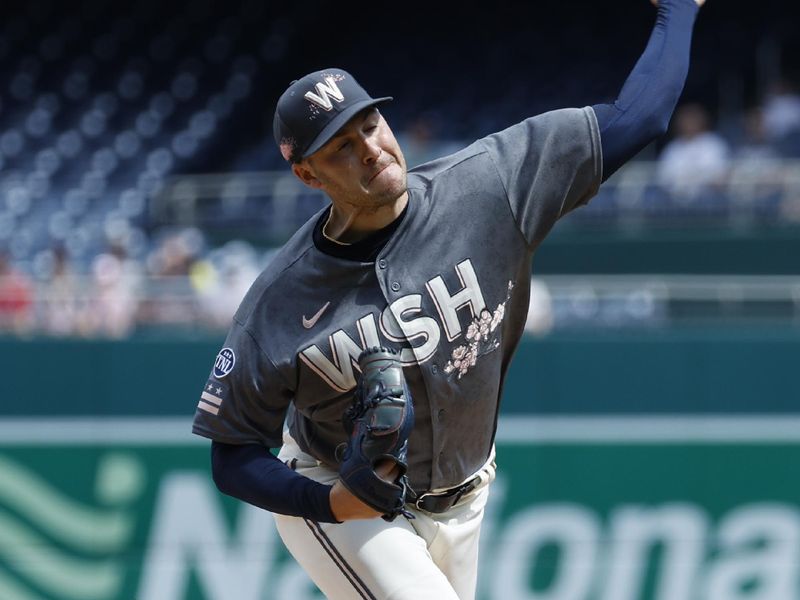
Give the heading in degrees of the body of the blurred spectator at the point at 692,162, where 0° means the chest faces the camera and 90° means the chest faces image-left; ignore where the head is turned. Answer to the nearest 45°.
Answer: approximately 0°

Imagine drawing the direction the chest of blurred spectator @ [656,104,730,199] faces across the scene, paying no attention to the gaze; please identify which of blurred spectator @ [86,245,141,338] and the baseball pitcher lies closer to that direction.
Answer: the baseball pitcher

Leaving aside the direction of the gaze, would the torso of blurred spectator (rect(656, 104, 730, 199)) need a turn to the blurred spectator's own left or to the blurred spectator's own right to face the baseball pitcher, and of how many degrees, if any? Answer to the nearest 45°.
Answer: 0° — they already face them

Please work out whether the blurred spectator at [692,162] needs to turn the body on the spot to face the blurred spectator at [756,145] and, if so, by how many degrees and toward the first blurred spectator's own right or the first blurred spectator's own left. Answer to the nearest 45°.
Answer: approximately 135° to the first blurred spectator's own left

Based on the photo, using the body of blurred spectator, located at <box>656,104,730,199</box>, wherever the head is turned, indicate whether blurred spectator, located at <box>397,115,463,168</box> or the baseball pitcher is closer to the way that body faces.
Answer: the baseball pitcher

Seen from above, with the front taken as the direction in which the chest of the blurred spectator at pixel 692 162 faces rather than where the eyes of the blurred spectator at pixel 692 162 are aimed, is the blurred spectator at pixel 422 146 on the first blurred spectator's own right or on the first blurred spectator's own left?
on the first blurred spectator's own right

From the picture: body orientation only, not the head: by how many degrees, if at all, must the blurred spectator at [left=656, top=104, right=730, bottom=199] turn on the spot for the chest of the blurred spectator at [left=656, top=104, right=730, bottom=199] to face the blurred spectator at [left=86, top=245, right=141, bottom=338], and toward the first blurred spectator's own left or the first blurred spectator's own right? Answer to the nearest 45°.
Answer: approximately 45° to the first blurred spectator's own right

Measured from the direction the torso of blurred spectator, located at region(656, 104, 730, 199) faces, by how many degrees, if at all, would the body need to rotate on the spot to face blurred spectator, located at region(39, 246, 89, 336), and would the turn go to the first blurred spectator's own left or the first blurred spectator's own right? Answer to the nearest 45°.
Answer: approximately 45° to the first blurred spectator's own right
